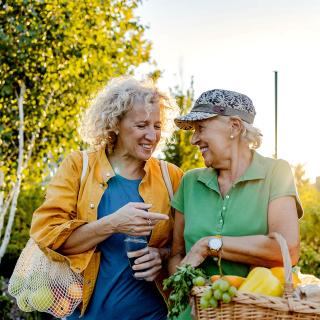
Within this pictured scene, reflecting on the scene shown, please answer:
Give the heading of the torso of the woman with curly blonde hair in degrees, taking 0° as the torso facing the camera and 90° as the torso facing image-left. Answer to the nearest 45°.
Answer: approximately 315°

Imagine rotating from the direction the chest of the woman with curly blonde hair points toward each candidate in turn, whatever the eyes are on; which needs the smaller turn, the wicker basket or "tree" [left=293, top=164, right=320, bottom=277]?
the wicker basket

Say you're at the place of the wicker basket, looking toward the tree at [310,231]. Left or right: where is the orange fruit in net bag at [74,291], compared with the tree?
left

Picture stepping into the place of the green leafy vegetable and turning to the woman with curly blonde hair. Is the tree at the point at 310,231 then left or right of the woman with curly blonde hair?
right

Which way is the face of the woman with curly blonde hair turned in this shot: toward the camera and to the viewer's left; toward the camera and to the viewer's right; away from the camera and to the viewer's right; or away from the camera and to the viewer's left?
toward the camera and to the viewer's right

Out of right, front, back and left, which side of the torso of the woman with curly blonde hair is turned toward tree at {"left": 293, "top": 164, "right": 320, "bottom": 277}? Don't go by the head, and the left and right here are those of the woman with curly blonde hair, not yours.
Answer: left

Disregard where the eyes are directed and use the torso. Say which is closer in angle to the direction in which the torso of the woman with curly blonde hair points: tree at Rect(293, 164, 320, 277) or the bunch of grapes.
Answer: the bunch of grapes

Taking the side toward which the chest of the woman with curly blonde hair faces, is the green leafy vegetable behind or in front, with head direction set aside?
in front
